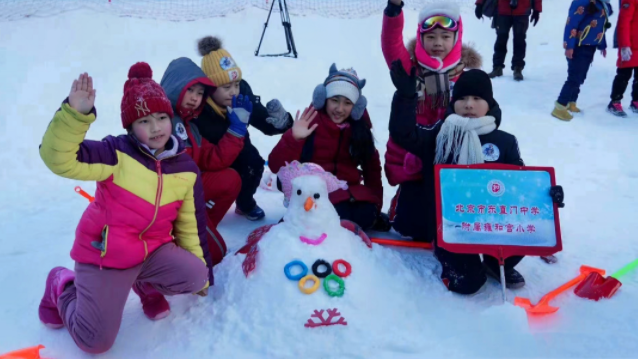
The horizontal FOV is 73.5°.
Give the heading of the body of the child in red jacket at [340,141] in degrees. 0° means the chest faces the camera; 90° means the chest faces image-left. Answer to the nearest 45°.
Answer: approximately 0°

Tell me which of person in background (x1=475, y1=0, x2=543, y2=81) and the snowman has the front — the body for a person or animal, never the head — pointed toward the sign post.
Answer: the person in background

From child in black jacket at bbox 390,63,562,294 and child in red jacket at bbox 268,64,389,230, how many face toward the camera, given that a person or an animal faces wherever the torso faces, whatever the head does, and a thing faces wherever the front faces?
2

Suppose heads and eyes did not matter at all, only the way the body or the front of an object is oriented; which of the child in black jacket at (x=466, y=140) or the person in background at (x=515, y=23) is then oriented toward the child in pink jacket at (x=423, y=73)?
the person in background

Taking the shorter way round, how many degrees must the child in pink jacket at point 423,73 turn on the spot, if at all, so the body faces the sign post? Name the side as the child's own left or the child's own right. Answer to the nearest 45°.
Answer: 0° — they already face it

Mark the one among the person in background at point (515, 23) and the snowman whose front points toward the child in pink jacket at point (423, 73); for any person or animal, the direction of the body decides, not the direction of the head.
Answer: the person in background

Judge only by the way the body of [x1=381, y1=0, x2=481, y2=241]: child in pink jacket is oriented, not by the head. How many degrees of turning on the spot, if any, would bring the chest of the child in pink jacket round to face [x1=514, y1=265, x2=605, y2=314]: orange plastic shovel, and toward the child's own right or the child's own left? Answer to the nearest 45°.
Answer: approximately 45° to the child's own left
